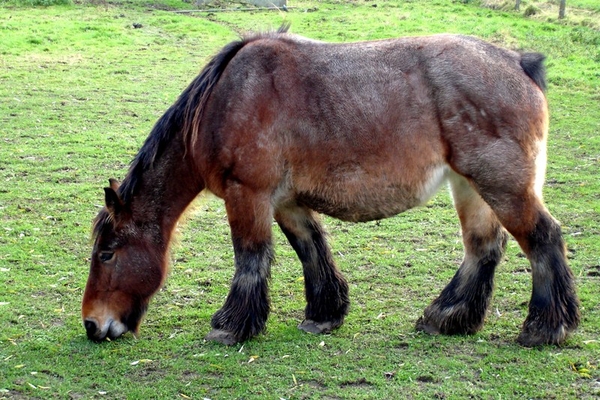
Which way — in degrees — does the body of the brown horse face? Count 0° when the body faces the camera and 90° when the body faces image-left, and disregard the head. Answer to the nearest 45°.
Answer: approximately 90°
